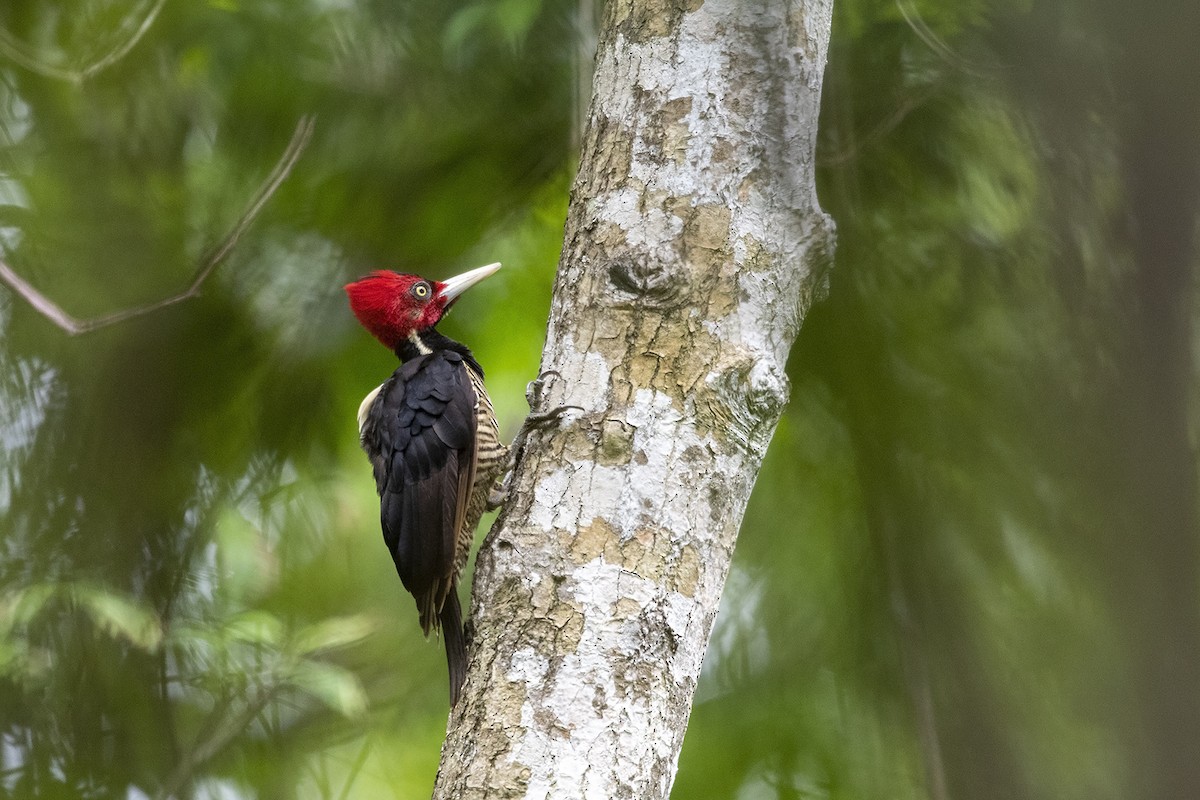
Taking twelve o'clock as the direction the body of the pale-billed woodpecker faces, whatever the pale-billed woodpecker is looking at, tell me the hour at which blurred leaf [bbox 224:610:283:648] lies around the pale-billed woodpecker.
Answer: The blurred leaf is roughly at 8 o'clock from the pale-billed woodpecker.

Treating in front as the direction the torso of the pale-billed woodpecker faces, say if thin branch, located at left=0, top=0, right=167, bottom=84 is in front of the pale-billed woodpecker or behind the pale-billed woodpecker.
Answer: behind

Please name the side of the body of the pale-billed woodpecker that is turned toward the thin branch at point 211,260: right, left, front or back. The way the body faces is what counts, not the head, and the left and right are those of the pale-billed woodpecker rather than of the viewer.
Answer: back

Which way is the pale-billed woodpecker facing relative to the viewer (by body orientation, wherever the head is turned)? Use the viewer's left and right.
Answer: facing to the right of the viewer
